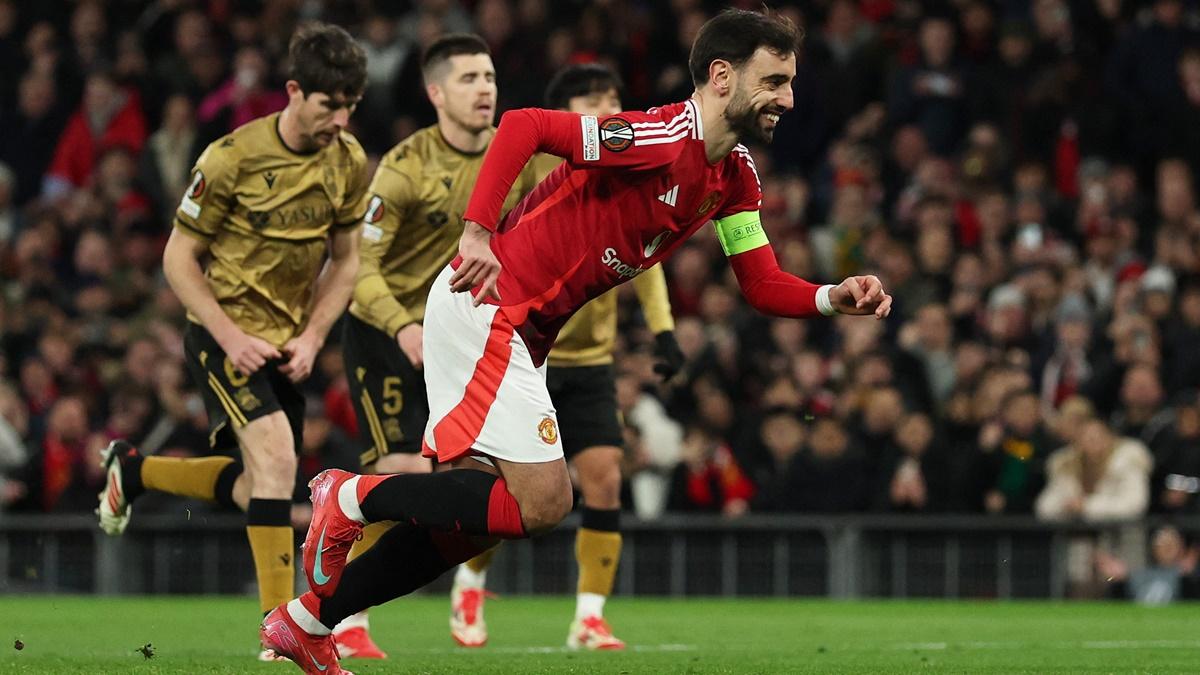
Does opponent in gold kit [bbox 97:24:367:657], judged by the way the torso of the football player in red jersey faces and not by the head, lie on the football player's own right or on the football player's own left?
on the football player's own left

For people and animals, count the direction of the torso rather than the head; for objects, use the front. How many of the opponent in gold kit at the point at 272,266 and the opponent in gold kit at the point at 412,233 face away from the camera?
0

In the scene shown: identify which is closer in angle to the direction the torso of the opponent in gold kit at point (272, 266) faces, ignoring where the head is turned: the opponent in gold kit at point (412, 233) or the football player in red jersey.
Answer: the football player in red jersey

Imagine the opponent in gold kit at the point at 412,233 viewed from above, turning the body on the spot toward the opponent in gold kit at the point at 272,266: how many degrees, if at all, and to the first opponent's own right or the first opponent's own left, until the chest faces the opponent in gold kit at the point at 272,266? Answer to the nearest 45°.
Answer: approximately 90° to the first opponent's own right

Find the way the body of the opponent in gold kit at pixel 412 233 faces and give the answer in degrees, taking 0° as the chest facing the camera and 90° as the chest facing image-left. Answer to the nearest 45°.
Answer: approximately 315°

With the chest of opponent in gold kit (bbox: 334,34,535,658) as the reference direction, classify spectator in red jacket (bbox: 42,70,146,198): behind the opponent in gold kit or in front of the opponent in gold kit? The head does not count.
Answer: behind

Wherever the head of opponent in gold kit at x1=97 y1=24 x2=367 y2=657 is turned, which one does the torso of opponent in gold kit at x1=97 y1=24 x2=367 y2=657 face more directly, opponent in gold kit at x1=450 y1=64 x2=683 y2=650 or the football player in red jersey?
the football player in red jersey

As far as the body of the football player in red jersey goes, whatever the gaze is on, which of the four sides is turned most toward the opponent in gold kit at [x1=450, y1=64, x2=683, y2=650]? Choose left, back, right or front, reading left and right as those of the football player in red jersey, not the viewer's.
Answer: left

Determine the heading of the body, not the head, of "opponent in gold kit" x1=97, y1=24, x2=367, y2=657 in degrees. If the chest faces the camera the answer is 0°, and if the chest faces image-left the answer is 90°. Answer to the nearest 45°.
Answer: approximately 315°

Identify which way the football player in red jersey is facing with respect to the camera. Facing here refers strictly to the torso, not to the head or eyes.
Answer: to the viewer's right
